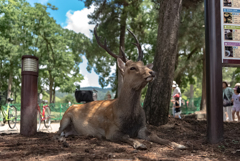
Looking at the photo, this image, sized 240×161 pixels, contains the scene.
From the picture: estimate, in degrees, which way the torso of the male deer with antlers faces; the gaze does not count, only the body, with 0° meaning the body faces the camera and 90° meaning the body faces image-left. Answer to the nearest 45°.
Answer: approximately 315°

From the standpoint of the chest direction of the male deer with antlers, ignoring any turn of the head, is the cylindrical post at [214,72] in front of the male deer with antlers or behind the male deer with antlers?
in front

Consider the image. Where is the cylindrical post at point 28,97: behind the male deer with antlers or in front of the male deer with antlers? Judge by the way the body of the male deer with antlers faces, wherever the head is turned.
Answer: behind

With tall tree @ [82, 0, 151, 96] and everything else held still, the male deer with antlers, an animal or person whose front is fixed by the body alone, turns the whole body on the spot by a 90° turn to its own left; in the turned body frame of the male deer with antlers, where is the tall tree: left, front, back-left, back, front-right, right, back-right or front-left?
front-left

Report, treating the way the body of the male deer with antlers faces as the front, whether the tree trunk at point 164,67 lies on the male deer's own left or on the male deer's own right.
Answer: on the male deer's own left

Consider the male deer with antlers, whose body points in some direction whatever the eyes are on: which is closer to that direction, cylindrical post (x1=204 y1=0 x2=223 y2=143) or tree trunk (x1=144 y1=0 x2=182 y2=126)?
the cylindrical post
